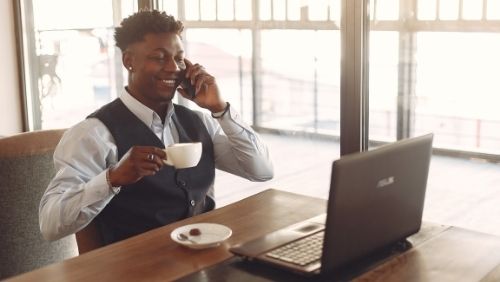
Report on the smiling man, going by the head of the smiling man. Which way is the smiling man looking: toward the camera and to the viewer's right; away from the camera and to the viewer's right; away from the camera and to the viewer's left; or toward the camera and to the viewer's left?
toward the camera and to the viewer's right

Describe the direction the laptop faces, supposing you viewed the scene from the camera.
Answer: facing away from the viewer and to the left of the viewer

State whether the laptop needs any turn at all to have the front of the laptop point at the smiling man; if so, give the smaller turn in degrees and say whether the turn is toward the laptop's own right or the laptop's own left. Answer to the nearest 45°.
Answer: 0° — it already faces them

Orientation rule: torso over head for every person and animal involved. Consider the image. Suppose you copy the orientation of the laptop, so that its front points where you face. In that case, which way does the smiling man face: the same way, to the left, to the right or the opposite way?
the opposite way

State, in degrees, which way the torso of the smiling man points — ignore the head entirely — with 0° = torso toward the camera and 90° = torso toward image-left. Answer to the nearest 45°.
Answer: approximately 315°
